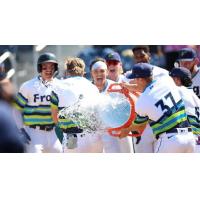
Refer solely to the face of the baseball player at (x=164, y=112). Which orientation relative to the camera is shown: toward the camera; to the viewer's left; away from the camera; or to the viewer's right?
to the viewer's left

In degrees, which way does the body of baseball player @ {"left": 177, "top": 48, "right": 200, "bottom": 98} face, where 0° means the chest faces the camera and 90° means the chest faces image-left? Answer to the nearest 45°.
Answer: approximately 45°

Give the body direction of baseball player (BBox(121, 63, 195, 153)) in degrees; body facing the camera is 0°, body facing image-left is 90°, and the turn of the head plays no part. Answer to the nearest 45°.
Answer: approximately 135°

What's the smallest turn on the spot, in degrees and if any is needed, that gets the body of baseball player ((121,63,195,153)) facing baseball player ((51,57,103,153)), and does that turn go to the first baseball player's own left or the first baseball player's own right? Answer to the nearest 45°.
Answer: approximately 45° to the first baseball player's own left

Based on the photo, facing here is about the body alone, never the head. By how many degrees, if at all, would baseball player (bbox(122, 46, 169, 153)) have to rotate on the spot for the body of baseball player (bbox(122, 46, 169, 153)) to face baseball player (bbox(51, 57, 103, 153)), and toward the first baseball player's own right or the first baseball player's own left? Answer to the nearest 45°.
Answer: approximately 45° to the first baseball player's own right

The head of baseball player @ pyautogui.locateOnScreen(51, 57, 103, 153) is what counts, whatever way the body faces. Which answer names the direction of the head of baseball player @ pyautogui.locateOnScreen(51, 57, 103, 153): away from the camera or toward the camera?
away from the camera
